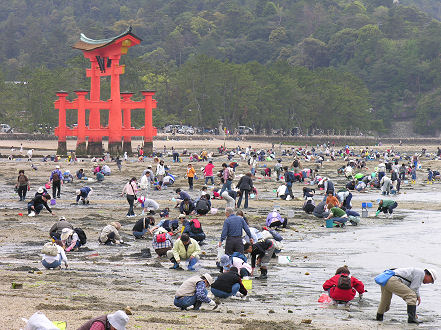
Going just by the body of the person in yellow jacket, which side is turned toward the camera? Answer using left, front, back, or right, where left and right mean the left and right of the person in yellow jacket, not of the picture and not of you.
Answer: front

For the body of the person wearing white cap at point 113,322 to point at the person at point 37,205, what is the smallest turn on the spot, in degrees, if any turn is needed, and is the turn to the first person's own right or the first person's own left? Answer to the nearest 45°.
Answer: approximately 90° to the first person's own left

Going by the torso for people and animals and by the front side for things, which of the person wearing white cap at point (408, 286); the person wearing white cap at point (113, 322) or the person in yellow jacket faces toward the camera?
the person in yellow jacket

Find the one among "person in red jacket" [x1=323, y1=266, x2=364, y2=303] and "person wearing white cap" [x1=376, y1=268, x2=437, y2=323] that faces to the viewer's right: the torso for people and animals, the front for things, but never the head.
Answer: the person wearing white cap

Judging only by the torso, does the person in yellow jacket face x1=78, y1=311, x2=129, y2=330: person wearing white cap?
yes

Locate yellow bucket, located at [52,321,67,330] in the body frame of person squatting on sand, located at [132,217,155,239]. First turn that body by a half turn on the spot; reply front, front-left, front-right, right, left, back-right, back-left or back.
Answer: left

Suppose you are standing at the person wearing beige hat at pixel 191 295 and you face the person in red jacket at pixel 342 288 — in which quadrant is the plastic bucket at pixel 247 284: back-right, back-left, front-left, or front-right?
front-left

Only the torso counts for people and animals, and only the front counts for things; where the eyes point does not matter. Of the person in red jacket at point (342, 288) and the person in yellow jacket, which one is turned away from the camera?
the person in red jacket
